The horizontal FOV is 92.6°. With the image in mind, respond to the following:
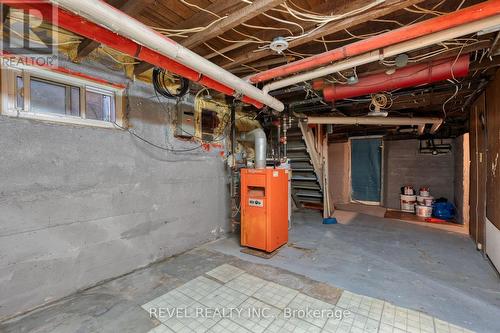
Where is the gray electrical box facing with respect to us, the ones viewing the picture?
facing the viewer and to the right of the viewer

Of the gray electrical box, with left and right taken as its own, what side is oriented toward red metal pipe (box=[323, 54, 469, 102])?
front

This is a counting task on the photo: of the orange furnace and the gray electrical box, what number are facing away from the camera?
0

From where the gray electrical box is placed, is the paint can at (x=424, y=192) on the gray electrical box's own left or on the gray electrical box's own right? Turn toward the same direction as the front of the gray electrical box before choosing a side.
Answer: on the gray electrical box's own left

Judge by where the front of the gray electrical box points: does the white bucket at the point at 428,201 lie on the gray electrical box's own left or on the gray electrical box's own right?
on the gray electrical box's own left

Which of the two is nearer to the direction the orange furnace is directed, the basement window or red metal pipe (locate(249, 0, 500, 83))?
the basement window

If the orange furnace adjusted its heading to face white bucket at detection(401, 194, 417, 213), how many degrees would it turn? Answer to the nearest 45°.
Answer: approximately 180°

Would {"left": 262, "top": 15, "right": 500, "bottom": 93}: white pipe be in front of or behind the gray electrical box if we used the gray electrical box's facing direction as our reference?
in front

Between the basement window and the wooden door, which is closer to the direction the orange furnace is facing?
the basement window

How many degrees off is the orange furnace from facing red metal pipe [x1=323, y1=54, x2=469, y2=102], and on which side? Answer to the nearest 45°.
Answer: approximately 90° to its left

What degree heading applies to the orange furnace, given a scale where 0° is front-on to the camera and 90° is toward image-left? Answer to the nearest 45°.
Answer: approximately 45°

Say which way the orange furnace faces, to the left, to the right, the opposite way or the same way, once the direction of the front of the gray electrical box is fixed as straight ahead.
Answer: to the right

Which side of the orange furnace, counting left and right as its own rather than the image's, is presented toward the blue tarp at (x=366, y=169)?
back

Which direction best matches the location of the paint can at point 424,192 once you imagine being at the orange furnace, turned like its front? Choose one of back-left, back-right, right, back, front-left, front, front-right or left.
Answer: back

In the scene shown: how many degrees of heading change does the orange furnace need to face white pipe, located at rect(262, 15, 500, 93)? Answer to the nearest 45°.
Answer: approximately 90° to its left
